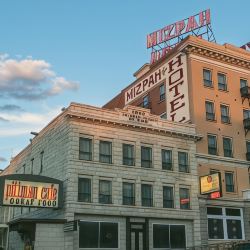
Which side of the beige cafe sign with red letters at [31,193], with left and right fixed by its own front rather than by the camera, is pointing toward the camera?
front

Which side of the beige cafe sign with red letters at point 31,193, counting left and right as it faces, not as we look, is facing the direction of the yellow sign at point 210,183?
left
